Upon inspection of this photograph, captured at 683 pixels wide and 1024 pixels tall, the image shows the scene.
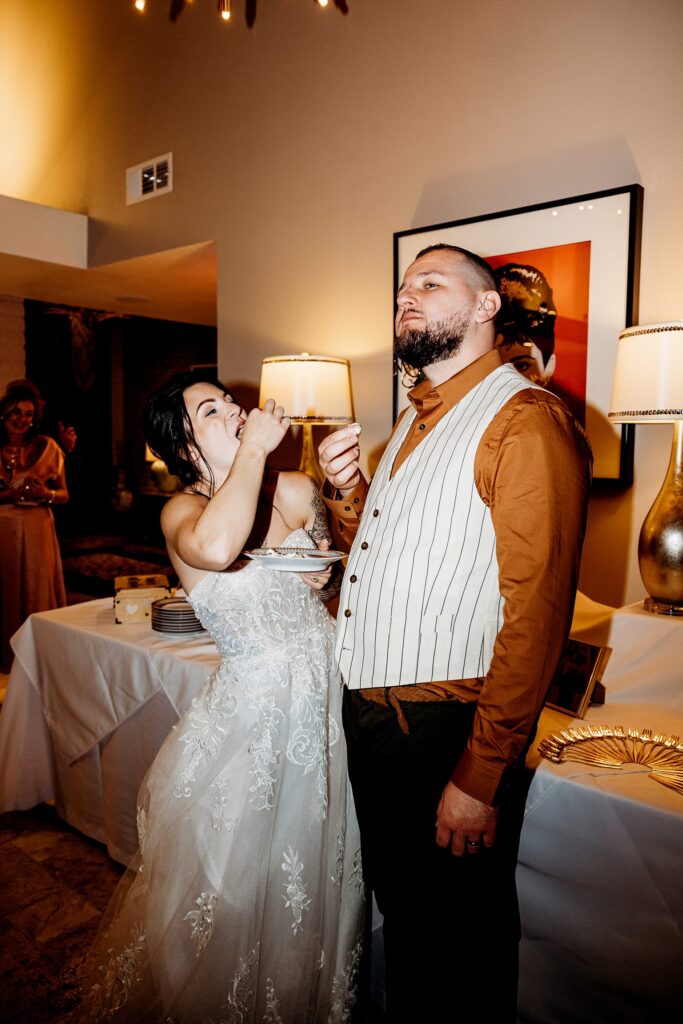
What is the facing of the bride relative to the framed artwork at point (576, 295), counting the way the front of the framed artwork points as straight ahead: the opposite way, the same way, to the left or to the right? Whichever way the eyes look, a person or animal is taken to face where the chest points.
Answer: to the left

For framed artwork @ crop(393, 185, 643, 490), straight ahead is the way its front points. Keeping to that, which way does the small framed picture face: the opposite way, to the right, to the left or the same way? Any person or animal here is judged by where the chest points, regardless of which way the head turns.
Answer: the same way

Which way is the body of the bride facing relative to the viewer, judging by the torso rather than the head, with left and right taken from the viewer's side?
facing the viewer and to the right of the viewer

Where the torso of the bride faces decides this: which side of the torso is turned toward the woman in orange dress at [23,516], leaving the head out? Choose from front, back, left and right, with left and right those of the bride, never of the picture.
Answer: back

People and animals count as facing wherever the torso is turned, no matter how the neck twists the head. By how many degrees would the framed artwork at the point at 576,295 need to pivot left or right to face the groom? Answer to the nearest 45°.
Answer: approximately 45° to its left

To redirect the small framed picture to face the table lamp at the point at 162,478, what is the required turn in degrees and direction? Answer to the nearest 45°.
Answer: approximately 90° to its right

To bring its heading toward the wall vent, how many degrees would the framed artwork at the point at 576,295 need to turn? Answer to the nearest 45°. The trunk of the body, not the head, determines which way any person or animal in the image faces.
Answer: approximately 90° to its right

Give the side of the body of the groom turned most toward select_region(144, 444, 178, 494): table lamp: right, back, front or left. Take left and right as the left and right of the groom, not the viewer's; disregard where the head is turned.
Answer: right

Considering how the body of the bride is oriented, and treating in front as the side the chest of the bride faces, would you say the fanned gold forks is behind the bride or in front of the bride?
in front

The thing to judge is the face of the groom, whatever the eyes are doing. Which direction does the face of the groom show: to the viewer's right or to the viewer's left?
to the viewer's left

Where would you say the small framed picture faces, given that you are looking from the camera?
facing the viewer and to the left of the viewer

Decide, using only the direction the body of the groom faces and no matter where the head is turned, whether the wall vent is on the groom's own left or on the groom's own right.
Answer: on the groom's own right

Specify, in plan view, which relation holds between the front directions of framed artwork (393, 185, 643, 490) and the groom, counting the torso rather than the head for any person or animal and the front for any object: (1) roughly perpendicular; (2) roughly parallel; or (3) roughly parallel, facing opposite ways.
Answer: roughly parallel

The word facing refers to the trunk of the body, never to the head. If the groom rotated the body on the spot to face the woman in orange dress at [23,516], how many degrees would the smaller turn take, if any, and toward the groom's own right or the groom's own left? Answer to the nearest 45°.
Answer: approximately 90° to the groom's own right

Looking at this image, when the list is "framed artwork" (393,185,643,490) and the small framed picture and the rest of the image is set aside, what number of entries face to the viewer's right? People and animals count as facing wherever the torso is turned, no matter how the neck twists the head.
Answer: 0

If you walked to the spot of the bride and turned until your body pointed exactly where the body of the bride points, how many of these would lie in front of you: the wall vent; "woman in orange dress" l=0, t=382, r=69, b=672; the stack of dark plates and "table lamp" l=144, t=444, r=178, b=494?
0
